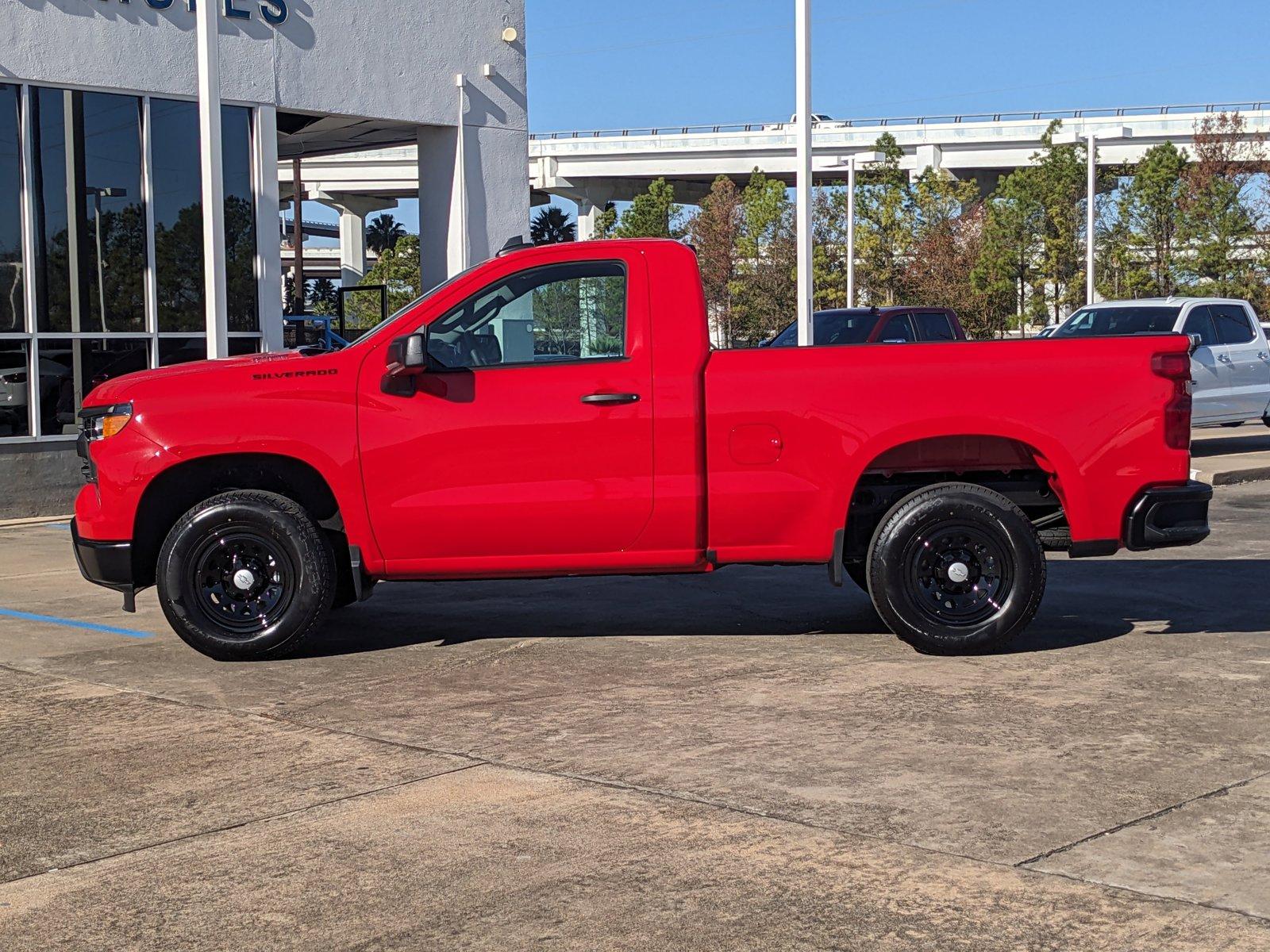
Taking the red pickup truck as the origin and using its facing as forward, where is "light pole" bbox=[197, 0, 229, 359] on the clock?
The light pole is roughly at 2 o'clock from the red pickup truck.

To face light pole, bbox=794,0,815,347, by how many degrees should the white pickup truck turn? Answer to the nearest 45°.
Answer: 0° — it already faces it

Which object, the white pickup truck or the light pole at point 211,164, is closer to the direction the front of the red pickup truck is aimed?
the light pole

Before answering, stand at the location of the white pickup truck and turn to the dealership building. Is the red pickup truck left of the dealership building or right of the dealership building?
left

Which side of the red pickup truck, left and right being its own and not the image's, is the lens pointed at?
left

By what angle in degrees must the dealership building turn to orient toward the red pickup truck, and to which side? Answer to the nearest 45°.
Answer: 0° — it already faces it

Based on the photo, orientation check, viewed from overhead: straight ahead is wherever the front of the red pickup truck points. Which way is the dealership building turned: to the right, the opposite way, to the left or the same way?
to the left

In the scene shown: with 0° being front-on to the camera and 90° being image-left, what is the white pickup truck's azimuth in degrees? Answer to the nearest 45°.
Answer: approximately 45°

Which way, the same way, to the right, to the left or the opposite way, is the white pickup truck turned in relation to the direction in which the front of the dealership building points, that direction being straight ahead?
to the right

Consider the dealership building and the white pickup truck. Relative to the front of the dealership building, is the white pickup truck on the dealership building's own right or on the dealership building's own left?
on the dealership building's own left

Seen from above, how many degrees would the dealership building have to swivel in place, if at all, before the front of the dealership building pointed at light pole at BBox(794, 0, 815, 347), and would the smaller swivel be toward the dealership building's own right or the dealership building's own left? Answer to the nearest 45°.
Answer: approximately 90° to the dealership building's own left

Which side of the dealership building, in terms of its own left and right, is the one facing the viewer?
front

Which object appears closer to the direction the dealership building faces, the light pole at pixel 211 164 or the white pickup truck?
the light pole

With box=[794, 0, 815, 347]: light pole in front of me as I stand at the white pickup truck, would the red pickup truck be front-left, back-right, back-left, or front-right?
front-left

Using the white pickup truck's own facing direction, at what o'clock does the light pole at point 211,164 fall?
The light pole is roughly at 12 o'clock from the white pickup truck.

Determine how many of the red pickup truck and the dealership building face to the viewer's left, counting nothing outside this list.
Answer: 1
